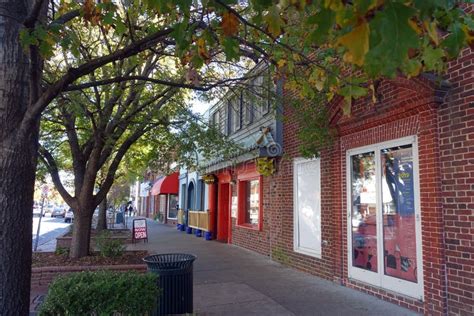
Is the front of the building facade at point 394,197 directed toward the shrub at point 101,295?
yes

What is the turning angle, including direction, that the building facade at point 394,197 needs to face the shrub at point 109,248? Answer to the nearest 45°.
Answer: approximately 45° to its right

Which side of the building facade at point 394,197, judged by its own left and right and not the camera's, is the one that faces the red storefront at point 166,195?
right

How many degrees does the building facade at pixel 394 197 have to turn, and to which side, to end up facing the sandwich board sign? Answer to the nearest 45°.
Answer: approximately 90° to its right

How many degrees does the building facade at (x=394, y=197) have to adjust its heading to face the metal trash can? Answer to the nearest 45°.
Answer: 0° — it already faces it

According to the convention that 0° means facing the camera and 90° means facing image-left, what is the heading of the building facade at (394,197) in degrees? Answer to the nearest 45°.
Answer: approximately 45°

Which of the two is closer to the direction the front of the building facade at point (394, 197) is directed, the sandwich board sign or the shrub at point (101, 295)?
the shrub
